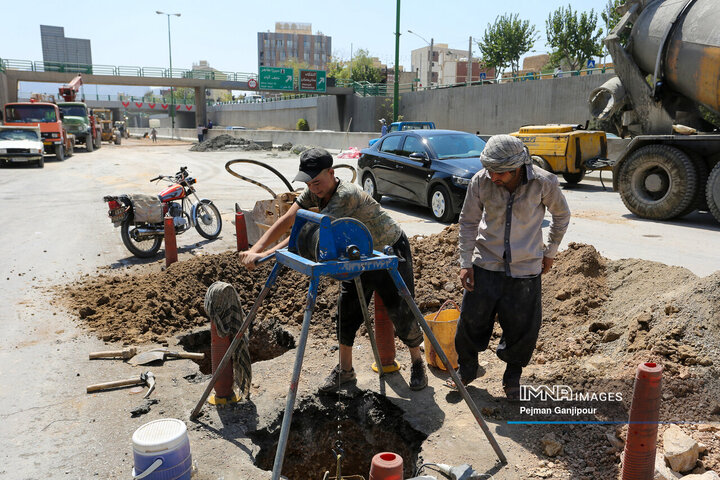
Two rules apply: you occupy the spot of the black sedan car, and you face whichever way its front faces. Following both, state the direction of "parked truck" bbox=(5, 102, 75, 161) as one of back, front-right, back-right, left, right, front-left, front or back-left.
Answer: back

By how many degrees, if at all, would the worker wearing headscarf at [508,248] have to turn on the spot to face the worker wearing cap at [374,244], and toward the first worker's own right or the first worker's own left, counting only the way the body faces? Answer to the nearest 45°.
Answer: approximately 90° to the first worker's own right

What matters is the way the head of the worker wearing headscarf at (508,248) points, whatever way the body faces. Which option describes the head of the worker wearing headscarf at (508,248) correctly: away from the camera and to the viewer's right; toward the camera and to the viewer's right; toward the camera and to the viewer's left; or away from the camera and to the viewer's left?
toward the camera and to the viewer's left

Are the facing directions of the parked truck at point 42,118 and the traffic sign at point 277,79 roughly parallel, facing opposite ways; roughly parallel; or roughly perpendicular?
roughly parallel

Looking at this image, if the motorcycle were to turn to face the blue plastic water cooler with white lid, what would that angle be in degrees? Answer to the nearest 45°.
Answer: approximately 135° to its right

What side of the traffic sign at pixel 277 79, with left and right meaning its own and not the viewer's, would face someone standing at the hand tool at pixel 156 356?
front

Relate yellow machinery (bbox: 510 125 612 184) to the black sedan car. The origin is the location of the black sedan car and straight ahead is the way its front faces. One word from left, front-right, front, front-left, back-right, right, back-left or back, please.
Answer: left

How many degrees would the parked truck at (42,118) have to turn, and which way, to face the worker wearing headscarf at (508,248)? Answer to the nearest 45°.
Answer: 0° — it already faces them

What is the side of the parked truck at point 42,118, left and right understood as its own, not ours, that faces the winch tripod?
front

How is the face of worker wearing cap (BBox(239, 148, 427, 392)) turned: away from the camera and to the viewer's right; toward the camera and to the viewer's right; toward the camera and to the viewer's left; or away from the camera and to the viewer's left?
toward the camera and to the viewer's left

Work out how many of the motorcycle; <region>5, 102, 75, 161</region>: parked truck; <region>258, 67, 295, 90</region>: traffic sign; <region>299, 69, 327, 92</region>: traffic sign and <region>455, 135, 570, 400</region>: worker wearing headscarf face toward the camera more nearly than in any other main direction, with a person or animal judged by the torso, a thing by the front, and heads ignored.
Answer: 4

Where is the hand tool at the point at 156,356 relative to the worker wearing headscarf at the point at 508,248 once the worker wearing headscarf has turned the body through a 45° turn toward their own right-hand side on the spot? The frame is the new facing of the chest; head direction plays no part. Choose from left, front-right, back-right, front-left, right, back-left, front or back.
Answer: front-right

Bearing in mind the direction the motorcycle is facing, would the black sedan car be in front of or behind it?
in front

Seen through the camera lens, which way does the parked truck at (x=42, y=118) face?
facing the viewer

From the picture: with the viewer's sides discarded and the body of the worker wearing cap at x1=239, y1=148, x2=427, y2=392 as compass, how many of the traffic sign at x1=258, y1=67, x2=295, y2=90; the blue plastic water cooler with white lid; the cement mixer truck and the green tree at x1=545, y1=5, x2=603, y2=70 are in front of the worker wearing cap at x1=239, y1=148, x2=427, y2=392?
1

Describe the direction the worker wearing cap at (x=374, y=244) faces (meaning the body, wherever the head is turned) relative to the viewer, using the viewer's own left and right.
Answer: facing the viewer and to the left of the viewer

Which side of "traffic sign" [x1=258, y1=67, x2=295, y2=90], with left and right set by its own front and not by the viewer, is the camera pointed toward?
front

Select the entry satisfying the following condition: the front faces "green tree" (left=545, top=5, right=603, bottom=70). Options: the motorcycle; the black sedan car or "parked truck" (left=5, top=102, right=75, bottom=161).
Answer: the motorcycle

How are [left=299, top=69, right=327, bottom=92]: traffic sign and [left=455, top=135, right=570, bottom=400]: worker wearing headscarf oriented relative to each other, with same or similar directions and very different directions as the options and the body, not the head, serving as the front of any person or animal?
same or similar directions

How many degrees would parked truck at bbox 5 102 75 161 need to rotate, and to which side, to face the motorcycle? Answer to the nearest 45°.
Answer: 0° — it already faces it

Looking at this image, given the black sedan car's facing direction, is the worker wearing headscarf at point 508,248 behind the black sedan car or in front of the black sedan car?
in front

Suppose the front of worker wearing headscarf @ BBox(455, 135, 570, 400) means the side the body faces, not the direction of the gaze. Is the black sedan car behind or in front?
behind

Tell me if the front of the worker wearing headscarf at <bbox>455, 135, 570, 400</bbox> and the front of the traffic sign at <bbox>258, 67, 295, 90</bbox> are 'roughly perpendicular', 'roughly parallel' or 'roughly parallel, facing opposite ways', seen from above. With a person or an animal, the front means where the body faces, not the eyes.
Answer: roughly parallel

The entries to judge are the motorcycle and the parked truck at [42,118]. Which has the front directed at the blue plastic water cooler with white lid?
the parked truck
